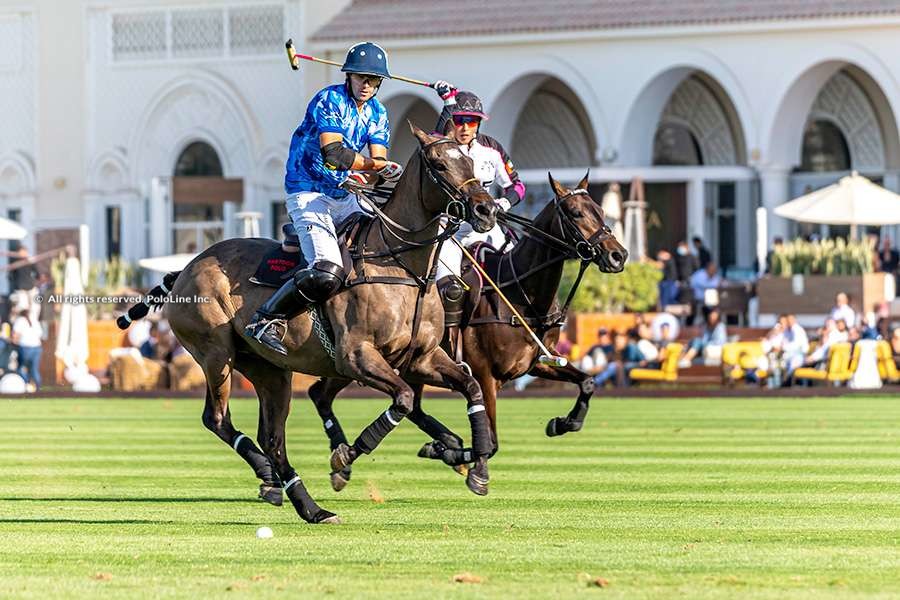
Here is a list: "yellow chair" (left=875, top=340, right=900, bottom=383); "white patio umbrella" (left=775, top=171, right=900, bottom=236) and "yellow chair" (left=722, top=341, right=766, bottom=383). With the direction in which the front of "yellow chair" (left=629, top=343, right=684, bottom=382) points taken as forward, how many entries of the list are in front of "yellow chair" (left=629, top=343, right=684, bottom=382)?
0

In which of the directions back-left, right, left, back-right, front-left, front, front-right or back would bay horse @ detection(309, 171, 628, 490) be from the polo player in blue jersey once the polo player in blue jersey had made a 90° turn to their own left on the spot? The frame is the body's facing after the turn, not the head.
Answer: front

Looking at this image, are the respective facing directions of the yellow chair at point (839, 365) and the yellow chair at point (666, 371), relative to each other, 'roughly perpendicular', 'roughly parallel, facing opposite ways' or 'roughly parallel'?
roughly parallel

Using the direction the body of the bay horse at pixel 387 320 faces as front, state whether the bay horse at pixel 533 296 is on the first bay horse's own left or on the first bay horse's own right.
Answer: on the first bay horse's own left

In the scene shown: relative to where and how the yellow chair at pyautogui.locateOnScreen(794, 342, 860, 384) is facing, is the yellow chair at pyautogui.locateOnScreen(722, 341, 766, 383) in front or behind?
in front

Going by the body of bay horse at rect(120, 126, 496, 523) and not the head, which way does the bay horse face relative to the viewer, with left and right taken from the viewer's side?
facing the viewer and to the right of the viewer
